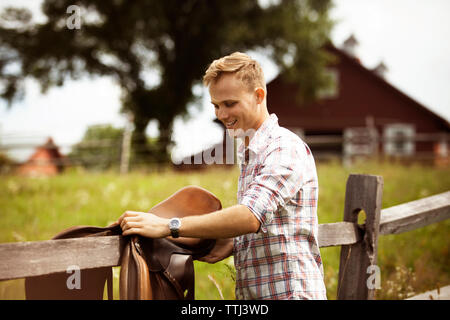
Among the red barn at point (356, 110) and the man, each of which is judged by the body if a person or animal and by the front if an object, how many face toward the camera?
1

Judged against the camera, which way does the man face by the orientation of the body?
to the viewer's left

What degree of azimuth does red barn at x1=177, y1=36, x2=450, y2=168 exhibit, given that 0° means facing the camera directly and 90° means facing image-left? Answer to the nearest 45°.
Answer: approximately 0°

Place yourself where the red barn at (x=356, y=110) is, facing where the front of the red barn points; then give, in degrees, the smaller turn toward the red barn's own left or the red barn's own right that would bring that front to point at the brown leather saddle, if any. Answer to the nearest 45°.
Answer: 0° — it already faces it

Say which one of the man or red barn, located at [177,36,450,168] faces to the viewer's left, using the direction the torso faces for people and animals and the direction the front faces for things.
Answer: the man

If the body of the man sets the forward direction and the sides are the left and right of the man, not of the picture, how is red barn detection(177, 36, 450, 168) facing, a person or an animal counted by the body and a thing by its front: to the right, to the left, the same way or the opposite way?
to the left

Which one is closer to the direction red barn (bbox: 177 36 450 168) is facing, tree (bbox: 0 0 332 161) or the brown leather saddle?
the brown leather saddle

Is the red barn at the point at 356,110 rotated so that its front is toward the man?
yes
